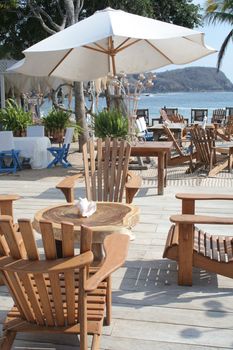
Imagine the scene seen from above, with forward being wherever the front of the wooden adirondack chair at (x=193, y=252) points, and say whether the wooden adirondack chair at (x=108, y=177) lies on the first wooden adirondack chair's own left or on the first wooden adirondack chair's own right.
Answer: on the first wooden adirondack chair's own right

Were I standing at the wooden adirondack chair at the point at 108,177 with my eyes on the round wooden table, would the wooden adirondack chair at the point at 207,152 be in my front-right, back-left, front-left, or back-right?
back-left

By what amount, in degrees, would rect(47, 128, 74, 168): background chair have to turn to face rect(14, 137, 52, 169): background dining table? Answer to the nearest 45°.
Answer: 0° — it already faces it

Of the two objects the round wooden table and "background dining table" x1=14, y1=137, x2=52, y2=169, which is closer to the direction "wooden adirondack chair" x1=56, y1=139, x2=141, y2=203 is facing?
the round wooden table

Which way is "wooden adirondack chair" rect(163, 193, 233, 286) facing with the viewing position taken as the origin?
facing to the left of the viewer
